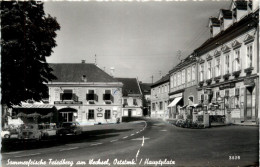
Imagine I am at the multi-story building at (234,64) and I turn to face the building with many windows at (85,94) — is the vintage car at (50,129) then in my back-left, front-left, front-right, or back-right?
front-left

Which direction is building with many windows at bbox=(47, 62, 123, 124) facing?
toward the camera

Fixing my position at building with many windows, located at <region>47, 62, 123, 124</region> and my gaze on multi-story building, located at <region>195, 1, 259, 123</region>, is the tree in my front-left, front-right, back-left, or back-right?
front-right

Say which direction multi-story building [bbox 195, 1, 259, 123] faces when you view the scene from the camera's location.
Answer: facing the viewer and to the left of the viewer

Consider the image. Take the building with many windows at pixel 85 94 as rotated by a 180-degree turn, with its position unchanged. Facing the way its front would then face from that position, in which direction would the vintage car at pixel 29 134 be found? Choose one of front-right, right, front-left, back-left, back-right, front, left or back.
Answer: back

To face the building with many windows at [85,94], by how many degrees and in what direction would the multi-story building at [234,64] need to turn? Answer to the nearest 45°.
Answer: approximately 90° to its right
